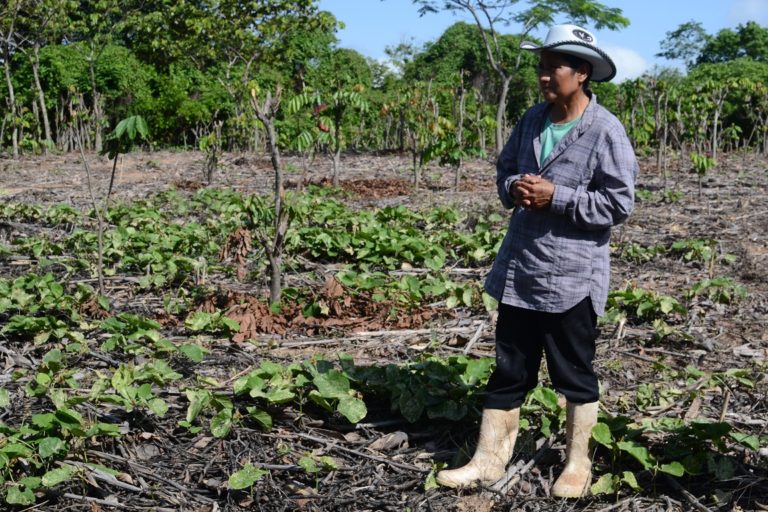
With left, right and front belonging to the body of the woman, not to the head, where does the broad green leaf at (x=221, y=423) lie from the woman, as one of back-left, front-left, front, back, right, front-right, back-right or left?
front-right

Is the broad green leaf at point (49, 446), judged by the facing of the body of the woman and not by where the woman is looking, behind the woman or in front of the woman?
in front

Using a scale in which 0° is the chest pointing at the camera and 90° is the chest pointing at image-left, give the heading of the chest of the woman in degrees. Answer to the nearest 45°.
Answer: approximately 45°

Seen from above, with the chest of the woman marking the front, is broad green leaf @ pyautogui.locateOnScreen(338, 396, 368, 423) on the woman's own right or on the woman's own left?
on the woman's own right

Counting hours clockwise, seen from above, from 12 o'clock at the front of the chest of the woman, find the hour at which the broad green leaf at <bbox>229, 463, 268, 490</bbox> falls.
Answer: The broad green leaf is roughly at 1 o'clock from the woman.
